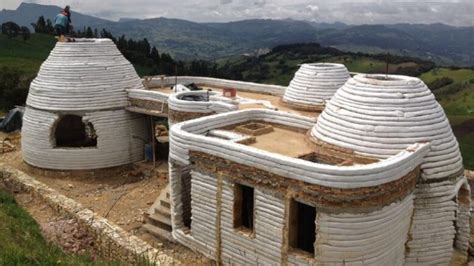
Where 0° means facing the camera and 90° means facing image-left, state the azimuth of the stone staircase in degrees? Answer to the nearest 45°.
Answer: approximately 45°

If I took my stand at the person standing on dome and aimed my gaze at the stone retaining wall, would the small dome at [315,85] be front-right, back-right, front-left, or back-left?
front-left

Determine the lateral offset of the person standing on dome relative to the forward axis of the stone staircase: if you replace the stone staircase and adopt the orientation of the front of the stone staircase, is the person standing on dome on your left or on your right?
on your right

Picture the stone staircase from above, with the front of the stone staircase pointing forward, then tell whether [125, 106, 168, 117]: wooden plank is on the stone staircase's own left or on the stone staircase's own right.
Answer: on the stone staircase's own right

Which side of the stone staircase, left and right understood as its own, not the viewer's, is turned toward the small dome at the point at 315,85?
back

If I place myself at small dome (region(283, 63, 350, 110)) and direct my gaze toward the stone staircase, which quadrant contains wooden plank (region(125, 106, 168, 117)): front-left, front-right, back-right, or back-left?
front-right
